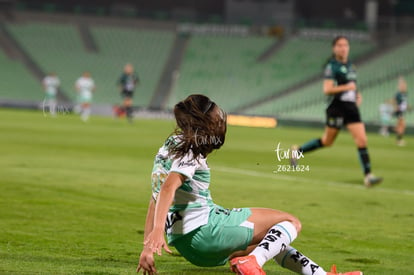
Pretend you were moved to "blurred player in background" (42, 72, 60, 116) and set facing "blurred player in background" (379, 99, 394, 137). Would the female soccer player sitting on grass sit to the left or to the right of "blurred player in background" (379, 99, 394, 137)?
right

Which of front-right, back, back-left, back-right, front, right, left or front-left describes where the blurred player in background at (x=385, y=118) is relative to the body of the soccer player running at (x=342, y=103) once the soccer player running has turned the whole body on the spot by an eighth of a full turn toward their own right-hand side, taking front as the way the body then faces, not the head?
back
